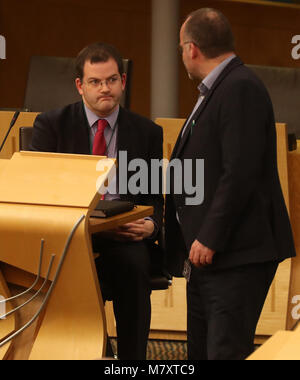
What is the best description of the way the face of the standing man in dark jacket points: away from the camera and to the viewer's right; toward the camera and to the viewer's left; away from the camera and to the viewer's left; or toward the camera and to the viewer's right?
away from the camera and to the viewer's left

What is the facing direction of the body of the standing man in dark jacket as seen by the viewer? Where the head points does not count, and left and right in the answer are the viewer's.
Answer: facing to the left of the viewer

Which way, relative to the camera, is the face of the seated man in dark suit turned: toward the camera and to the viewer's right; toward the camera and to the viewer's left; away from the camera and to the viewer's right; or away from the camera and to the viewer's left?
toward the camera and to the viewer's right

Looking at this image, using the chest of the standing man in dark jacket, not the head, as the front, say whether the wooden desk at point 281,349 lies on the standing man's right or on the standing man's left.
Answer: on the standing man's left

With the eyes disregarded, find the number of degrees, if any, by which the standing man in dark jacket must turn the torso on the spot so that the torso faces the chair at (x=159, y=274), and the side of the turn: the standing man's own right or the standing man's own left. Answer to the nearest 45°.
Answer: approximately 45° to the standing man's own right

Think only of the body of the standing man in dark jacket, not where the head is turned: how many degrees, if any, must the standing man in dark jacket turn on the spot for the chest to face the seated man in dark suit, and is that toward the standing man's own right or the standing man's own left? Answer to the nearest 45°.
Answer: approximately 45° to the standing man's own right

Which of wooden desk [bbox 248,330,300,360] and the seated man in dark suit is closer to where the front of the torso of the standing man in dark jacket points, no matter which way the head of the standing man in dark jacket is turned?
the seated man in dark suit
